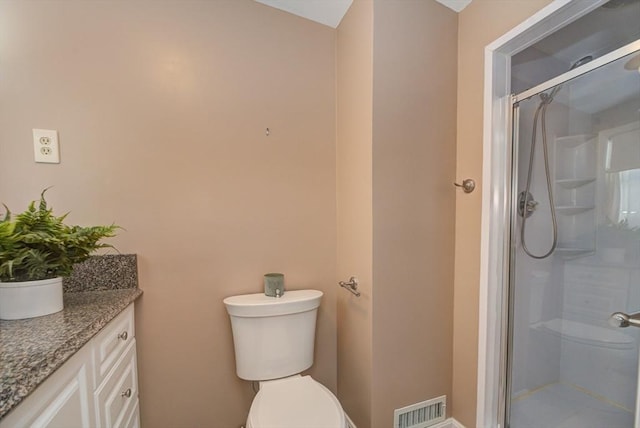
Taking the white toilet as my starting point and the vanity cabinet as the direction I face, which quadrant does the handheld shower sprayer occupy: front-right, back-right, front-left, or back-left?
back-left

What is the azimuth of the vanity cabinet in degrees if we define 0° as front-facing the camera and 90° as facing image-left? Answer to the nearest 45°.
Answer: approximately 270°

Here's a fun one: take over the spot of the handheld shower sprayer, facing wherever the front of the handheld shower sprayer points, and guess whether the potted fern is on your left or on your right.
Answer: on your right

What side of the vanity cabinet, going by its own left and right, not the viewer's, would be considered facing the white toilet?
front

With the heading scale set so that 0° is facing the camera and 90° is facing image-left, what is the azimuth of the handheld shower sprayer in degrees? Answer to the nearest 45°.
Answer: approximately 270°
